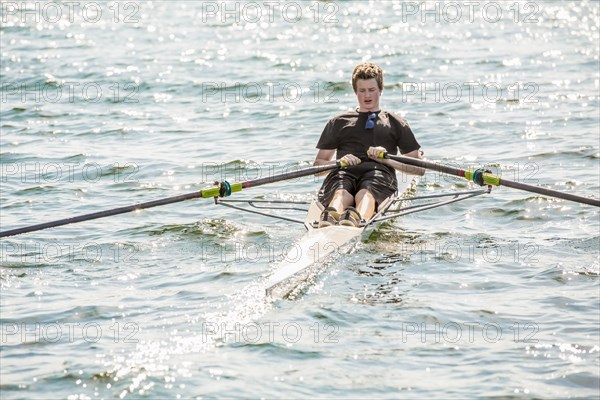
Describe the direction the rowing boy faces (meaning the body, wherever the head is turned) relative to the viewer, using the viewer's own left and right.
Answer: facing the viewer

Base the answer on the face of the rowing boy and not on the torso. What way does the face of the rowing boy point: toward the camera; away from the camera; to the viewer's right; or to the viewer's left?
toward the camera
